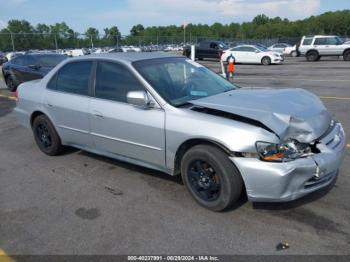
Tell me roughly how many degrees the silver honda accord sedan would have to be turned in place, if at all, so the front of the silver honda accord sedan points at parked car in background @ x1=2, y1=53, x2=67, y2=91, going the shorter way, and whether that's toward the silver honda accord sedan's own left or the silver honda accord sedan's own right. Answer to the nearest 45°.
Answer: approximately 180°

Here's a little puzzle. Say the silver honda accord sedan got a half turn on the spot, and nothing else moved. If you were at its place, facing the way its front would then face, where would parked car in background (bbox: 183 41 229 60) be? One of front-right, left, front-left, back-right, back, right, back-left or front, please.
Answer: front-right

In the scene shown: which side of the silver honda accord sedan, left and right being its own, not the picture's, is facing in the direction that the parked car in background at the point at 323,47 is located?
left
